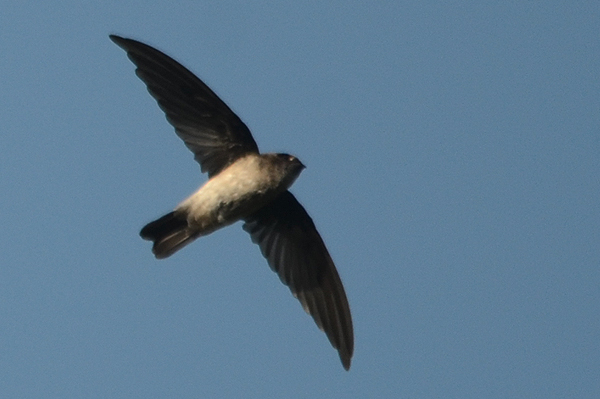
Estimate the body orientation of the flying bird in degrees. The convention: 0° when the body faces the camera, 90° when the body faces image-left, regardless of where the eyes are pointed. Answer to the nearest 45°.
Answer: approximately 270°
